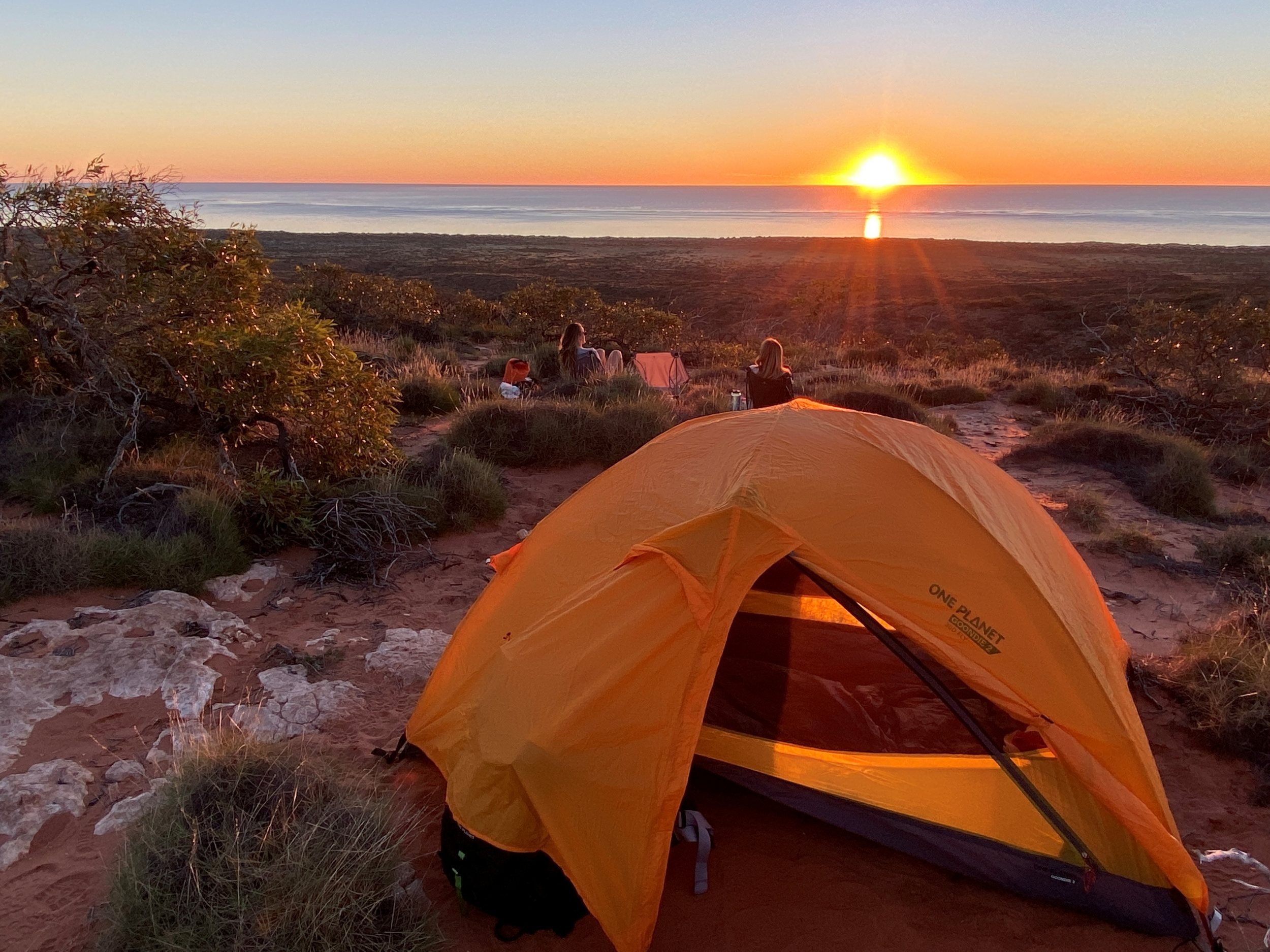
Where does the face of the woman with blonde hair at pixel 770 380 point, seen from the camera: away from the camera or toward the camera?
away from the camera

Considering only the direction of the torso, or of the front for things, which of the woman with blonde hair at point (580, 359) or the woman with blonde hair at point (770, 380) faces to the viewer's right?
the woman with blonde hair at point (580, 359)

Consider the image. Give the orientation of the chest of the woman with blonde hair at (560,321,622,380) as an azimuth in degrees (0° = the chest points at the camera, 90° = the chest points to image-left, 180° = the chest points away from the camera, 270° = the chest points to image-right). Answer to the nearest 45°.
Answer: approximately 270°

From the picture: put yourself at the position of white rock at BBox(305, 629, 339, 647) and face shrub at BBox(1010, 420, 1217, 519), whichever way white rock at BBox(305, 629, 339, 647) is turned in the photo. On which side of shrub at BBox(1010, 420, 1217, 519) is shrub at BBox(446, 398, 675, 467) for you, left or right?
left

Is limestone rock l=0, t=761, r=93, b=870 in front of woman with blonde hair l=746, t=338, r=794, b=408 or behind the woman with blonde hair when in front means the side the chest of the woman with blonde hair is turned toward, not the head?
behind

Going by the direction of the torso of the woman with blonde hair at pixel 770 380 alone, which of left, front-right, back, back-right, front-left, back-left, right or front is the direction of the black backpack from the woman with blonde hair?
back

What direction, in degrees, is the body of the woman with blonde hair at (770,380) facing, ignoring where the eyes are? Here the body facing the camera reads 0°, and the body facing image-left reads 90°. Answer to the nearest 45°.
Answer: approximately 180°

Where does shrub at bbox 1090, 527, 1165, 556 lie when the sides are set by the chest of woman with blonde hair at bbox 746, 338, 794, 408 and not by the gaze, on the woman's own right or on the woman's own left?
on the woman's own right
